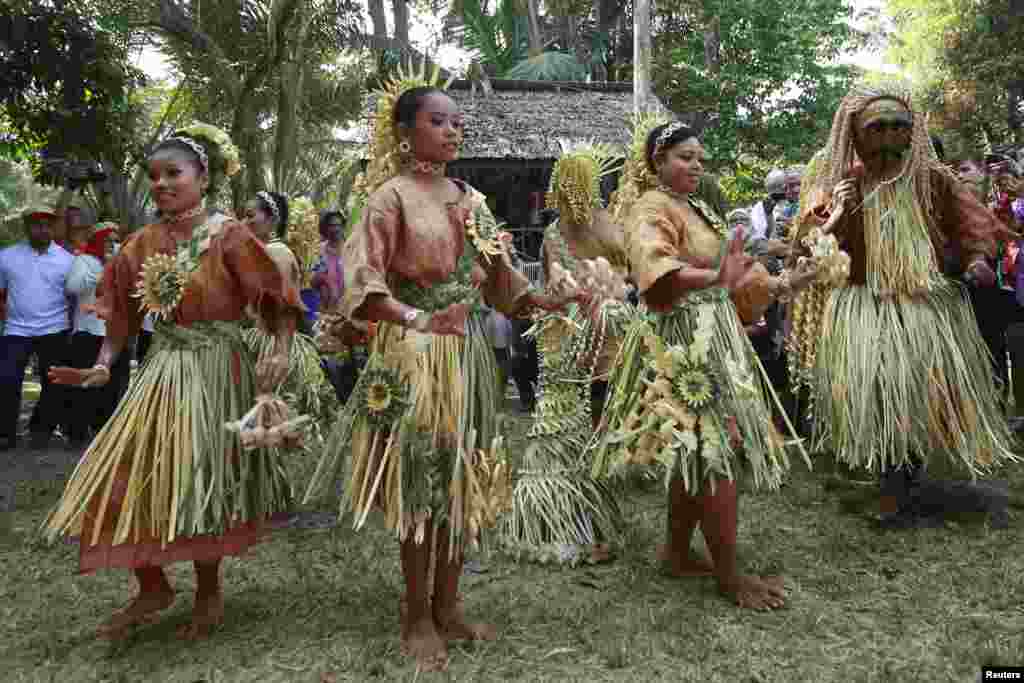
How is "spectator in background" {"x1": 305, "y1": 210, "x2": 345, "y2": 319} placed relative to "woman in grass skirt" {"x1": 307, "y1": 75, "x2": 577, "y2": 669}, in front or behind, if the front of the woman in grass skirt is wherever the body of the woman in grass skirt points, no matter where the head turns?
behind

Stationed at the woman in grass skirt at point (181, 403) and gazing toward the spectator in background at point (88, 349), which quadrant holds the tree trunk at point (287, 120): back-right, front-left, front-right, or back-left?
front-right

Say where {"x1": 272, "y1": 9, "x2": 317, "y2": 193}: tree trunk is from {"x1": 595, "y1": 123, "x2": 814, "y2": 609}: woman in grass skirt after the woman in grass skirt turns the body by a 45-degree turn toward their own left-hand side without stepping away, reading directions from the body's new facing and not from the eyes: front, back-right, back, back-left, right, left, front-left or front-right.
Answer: back-left

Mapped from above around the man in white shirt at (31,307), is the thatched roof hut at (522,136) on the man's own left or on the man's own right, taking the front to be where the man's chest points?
on the man's own left

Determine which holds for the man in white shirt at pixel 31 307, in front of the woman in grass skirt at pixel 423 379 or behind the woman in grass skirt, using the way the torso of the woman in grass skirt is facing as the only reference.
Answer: behind

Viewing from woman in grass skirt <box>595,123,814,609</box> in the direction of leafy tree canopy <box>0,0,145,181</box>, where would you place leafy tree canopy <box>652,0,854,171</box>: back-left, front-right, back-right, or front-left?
front-right

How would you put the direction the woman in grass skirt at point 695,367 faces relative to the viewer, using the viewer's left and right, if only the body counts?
facing the viewer and to the right of the viewer

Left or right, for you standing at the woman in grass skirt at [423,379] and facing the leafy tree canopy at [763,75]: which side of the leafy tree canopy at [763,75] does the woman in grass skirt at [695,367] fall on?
right

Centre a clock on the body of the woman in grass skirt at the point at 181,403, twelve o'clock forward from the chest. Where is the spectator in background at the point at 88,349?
The spectator in background is roughly at 4 o'clock from the woman in grass skirt.

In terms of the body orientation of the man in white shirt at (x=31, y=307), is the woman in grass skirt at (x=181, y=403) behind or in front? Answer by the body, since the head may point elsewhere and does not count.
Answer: in front

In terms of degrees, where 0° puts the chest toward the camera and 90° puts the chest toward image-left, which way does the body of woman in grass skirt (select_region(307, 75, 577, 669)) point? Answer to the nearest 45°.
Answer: approximately 315°

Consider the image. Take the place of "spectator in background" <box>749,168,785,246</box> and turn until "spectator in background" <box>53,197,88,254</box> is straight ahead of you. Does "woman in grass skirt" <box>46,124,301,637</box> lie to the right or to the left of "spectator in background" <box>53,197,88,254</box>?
left

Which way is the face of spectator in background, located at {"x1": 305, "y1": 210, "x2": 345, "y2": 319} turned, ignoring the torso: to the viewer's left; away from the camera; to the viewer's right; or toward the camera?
toward the camera

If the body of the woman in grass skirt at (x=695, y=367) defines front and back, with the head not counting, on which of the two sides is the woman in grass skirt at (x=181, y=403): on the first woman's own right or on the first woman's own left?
on the first woman's own right

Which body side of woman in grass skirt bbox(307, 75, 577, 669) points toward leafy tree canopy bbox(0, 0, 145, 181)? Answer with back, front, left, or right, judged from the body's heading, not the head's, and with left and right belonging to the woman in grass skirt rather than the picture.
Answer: back

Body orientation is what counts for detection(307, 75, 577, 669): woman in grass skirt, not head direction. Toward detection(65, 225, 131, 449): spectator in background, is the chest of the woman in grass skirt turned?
no

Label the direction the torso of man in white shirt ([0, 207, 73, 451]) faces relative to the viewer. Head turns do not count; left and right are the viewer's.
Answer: facing the viewer
